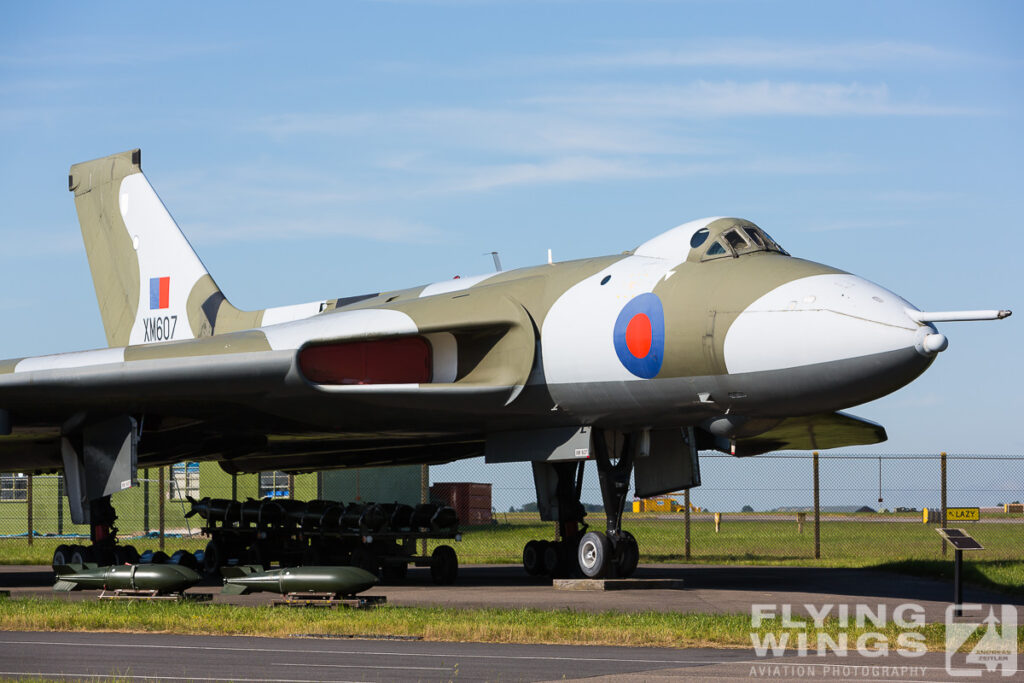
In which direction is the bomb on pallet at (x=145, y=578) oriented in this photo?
to the viewer's right

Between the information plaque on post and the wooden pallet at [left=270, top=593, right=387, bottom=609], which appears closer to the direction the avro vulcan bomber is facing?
the information plaque on post

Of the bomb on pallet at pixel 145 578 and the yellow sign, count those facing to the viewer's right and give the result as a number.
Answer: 1

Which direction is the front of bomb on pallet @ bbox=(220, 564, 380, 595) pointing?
to the viewer's right

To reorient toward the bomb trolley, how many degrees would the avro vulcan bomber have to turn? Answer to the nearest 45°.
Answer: approximately 180°

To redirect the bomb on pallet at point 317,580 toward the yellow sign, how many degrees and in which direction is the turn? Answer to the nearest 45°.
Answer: approximately 45° to its left

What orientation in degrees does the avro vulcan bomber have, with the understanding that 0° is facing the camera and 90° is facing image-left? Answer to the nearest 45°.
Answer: approximately 315°
